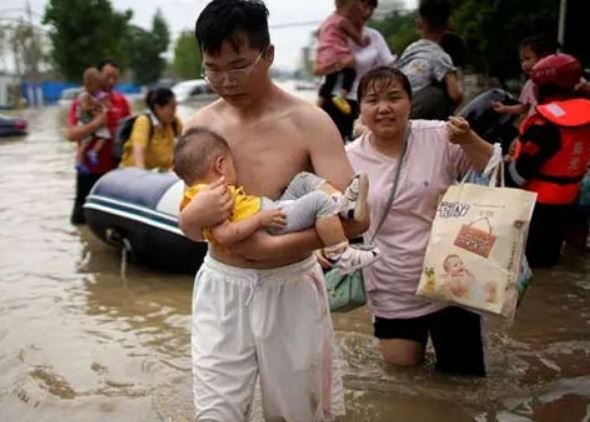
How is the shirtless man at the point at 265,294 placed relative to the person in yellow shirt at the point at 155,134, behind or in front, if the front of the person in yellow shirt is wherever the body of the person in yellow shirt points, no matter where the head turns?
in front

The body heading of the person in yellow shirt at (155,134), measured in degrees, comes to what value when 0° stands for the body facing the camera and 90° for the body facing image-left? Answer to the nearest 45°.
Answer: approximately 315°

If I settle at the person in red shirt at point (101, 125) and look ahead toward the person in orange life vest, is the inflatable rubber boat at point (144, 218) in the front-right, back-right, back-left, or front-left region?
front-right

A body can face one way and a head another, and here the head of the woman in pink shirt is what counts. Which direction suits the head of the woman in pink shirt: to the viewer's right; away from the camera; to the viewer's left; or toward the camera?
toward the camera

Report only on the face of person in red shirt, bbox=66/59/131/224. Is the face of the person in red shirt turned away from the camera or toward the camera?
toward the camera
